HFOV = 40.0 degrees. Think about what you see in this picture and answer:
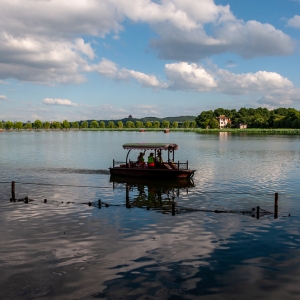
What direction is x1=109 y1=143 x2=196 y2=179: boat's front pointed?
to the viewer's right
